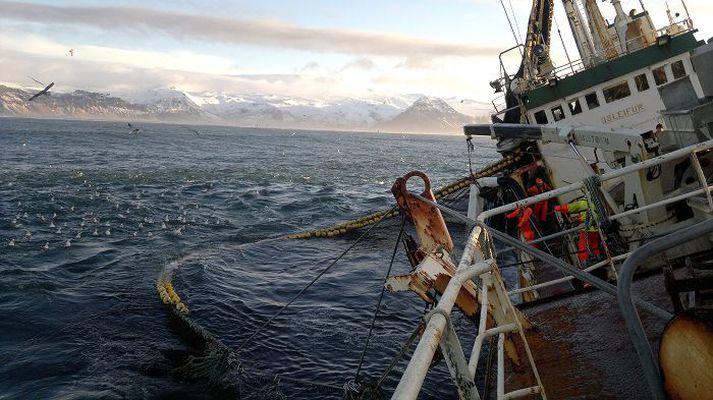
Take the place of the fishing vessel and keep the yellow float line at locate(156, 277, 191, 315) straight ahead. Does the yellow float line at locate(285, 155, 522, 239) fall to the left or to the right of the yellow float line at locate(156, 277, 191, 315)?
right

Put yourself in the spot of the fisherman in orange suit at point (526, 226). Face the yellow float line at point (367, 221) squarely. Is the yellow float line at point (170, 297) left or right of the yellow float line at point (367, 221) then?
left

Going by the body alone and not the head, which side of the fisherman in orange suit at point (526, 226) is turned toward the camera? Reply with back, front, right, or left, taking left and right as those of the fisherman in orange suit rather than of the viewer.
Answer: left

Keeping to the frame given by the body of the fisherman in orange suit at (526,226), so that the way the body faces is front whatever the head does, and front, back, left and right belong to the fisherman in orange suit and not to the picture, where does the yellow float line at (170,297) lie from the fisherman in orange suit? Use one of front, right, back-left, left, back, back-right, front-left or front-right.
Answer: front

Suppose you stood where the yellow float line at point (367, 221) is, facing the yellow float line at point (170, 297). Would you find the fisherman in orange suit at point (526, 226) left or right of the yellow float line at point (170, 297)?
left

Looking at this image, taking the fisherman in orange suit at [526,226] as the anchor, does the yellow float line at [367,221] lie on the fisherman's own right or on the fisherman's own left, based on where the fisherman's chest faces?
on the fisherman's own right
